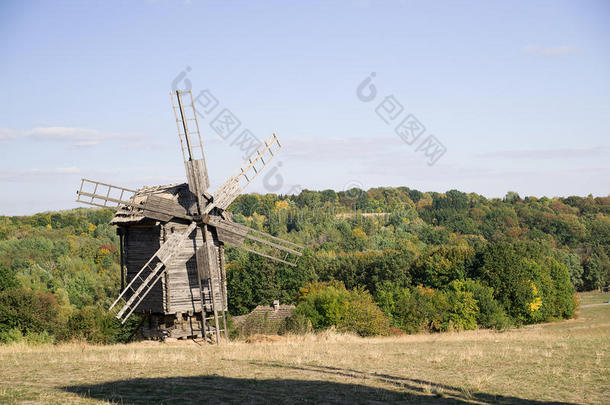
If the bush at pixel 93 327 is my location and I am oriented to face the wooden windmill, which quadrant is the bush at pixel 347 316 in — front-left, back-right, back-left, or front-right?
front-left

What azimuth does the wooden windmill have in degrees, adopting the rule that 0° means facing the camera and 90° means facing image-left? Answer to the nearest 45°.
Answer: approximately 315°

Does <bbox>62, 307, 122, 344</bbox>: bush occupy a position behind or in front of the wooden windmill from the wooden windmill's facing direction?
behind

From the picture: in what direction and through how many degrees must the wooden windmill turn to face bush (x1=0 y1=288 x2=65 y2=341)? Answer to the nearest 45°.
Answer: approximately 180°

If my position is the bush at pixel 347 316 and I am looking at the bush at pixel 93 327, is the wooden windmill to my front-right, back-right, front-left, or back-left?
front-left

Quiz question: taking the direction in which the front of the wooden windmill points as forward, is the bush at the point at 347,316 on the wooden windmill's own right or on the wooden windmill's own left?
on the wooden windmill's own left
